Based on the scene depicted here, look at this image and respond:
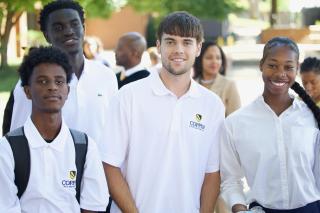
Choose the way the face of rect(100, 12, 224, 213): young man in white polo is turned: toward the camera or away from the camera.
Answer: toward the camera

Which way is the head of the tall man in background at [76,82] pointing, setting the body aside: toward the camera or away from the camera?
toward the camera

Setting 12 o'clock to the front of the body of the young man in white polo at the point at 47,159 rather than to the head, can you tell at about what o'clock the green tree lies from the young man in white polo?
The green tree is roughly at 6 o'clock from the young man in white polo.

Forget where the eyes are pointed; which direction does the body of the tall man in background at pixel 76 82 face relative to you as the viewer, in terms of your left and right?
facing the viewer

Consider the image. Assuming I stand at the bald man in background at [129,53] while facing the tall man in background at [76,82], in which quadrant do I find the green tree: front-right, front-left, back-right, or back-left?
back-right

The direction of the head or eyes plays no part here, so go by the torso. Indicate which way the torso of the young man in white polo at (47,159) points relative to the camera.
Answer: toward the camera

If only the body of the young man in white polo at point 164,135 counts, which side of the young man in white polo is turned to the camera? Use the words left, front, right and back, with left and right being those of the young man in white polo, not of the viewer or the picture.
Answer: front

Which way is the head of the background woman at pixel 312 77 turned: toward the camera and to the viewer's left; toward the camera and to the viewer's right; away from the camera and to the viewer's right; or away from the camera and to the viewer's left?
toward the camera and to the viewer's left

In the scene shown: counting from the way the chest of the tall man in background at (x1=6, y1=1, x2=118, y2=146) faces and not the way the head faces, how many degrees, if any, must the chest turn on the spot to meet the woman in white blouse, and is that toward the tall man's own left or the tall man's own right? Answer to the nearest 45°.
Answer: approximately 45° to the tall man's own left

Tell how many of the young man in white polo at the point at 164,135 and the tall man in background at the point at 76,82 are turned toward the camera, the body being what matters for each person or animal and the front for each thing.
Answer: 2

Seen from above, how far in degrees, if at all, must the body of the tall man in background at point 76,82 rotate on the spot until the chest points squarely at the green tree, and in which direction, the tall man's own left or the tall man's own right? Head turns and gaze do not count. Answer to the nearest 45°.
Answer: approximately 180°

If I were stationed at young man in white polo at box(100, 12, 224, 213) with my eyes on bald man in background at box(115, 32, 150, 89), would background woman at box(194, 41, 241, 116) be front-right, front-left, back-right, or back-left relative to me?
front-right

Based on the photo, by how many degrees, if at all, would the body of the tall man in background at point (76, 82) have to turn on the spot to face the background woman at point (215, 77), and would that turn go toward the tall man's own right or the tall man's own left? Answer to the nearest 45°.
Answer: approximately 135° to the tall man's own left
